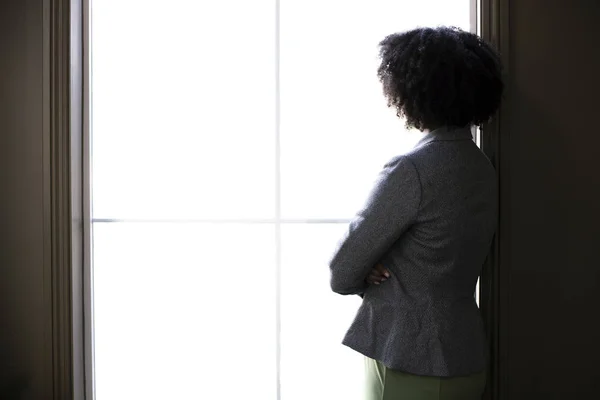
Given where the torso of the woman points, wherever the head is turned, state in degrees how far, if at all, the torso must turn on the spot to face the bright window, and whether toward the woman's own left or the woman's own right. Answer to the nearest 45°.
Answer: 0° — they already face it

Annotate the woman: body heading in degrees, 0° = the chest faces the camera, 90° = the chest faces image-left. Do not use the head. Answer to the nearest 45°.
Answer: approximately 135°

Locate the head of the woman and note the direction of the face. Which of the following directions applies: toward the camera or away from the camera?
away from the camera
